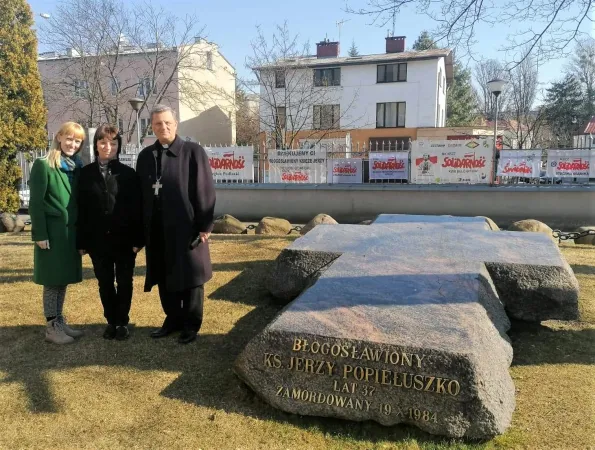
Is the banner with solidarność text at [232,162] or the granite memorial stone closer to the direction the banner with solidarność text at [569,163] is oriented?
the granite memorial stone

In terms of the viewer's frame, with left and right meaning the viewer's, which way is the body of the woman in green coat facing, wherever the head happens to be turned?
facing the viewer and to the right of the viewer

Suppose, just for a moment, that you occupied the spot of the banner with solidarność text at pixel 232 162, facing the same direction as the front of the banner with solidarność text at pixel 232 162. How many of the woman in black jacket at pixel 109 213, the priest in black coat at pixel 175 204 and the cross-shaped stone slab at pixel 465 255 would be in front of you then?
3

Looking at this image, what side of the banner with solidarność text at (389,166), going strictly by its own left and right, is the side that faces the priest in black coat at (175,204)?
front

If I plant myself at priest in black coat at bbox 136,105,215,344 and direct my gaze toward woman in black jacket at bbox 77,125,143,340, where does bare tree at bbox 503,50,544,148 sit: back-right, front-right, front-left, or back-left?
back-right

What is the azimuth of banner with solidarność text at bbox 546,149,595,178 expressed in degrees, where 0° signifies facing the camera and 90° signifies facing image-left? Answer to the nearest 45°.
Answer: approximately 0°

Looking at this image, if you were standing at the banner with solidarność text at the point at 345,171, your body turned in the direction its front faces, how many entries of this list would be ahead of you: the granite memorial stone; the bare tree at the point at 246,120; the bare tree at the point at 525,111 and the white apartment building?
1

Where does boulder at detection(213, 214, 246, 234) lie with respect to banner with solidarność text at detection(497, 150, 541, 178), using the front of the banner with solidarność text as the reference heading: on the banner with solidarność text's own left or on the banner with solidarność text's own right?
on the banner with solidarność text's own right

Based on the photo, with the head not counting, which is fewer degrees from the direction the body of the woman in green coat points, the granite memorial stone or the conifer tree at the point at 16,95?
the granite memorial stone

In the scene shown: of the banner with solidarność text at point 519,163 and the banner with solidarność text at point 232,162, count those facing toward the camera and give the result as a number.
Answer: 2

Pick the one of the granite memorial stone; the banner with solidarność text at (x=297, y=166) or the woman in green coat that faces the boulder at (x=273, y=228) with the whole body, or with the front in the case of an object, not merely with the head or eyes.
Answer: the banner with solidarność text

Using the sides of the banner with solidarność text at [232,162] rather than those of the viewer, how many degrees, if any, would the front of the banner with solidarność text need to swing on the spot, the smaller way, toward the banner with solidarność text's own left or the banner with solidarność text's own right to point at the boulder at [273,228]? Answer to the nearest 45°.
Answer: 0° — it already faces it
